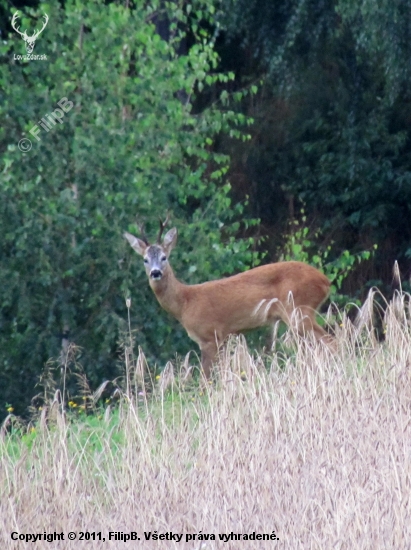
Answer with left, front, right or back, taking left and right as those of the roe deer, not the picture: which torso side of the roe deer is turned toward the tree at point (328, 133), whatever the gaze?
right

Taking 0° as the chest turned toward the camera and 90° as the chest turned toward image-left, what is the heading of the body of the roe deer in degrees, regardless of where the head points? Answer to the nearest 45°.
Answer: approximately 90°
